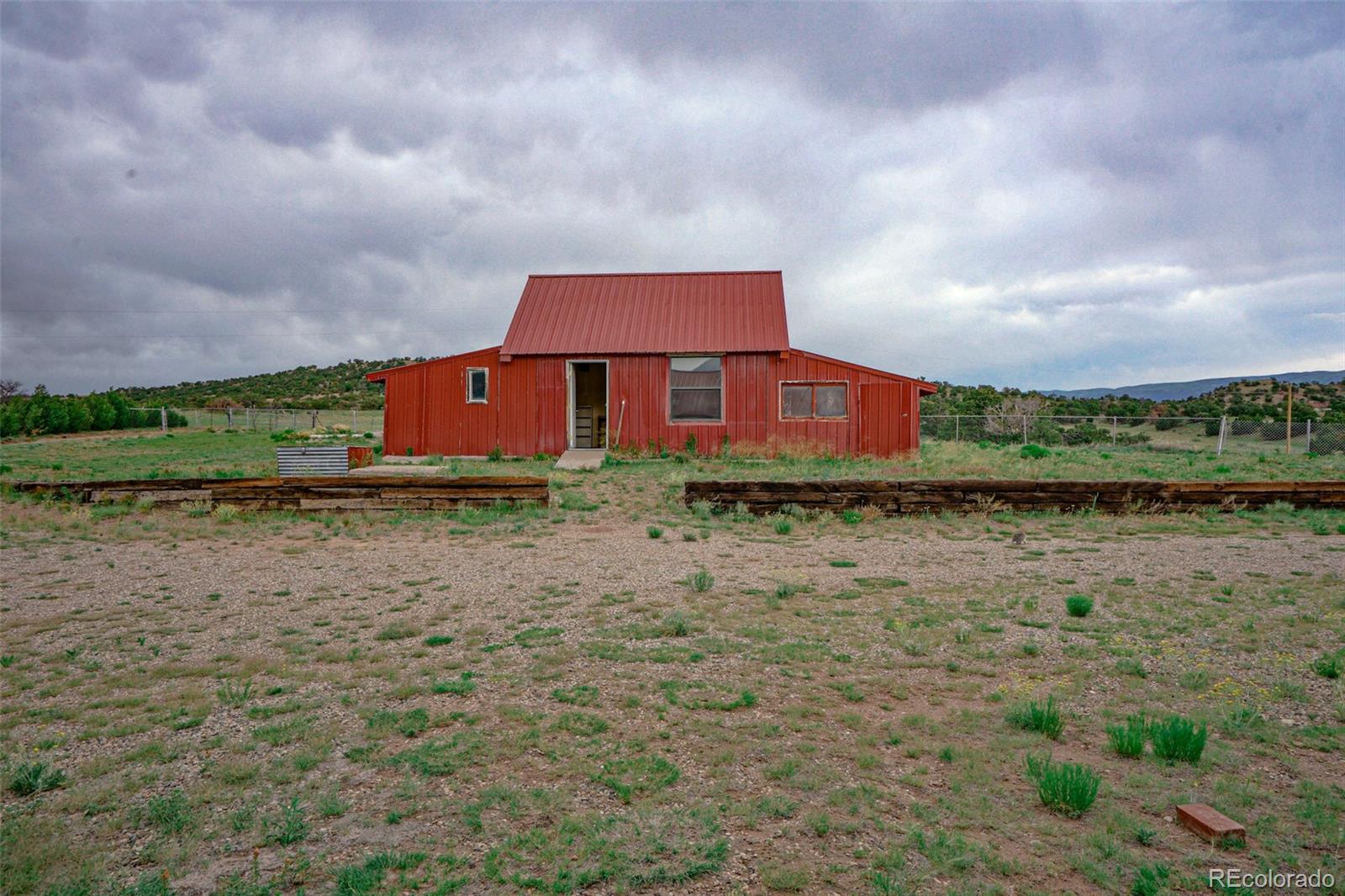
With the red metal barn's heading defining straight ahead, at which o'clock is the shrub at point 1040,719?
The shrub is roughly at 12 o'clock from the red metal barn.

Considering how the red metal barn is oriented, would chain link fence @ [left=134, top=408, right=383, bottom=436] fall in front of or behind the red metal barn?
behind

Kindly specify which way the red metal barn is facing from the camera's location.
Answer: facing the viewer

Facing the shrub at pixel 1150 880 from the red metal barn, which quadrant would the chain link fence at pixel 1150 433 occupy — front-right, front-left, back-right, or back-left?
back-left

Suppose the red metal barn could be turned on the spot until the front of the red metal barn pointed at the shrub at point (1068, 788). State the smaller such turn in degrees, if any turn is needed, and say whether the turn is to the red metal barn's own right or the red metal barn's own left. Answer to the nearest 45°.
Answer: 0° — it already faces it

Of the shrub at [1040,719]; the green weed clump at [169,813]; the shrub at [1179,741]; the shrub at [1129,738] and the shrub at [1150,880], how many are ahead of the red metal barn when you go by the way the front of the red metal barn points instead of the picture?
5

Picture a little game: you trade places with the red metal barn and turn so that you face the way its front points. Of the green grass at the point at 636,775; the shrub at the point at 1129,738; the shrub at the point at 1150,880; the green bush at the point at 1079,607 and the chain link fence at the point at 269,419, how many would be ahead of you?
4

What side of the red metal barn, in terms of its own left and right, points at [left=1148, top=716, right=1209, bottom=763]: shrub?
front

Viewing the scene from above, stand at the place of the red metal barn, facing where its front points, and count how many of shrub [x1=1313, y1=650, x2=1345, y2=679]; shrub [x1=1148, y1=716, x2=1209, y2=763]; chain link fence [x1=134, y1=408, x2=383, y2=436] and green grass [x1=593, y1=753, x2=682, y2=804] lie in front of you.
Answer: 3

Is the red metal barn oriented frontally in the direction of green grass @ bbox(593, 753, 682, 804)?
yes

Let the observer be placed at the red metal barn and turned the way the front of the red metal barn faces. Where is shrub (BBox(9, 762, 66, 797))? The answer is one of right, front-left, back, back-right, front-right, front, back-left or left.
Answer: front

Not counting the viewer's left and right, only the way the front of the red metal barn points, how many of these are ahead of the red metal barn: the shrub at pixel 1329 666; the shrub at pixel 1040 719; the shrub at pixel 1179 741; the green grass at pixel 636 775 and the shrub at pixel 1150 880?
5

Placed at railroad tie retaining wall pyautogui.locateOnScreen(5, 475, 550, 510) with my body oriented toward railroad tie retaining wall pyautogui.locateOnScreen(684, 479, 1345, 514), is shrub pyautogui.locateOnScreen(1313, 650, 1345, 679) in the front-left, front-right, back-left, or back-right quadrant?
front-right

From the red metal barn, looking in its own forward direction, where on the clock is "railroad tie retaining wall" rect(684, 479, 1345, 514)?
The railroad tie retaining wall is roughly at 11 o'clock from the red metal barn.

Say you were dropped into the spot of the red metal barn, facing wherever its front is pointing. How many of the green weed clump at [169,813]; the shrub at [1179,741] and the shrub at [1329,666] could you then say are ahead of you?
3

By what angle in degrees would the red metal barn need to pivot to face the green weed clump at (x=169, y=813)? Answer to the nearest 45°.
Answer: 0° — it already faces it

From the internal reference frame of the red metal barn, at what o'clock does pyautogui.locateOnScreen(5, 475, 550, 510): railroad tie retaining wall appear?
The railroad tie retaining wall is roughly at 1 o'clock from the red metal barn.

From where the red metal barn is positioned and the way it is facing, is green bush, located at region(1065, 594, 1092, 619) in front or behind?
in front

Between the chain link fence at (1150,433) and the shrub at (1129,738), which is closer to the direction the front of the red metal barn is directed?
the shrub
